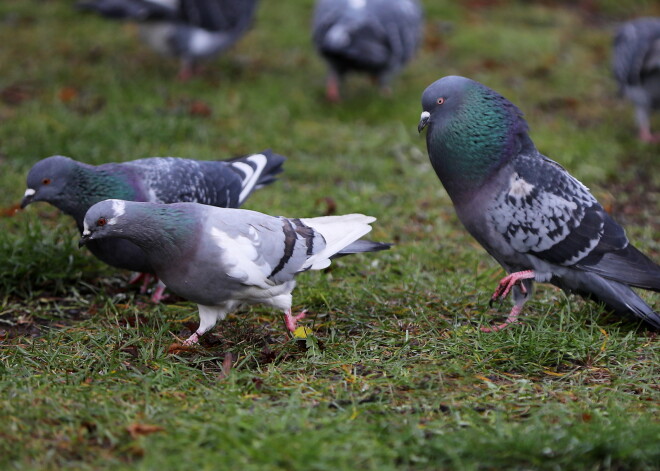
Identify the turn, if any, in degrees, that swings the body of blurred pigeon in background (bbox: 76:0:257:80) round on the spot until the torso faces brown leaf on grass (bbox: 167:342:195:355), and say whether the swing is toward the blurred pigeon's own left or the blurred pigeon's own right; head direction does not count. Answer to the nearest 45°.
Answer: approximately 90° to the blurred pigeon's own right

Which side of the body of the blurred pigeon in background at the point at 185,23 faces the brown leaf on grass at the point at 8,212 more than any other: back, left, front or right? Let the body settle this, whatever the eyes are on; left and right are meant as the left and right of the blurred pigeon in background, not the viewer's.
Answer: right

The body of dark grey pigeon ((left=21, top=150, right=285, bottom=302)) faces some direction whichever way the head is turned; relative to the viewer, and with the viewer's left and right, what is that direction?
facing to the left of the viewer

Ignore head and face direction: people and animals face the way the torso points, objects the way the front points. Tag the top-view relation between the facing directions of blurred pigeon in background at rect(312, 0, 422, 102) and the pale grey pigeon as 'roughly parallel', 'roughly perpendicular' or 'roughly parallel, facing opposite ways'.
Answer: roughly perpendicular

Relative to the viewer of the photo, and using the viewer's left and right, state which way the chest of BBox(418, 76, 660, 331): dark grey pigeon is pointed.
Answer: facing to the left of the viewer

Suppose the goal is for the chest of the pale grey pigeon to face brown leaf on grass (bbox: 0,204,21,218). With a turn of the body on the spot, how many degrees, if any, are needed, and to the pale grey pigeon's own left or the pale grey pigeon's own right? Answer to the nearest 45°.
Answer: approximately 45° to the pale grey pigeon's own right

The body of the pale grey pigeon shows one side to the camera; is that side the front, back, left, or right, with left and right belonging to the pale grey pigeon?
left
